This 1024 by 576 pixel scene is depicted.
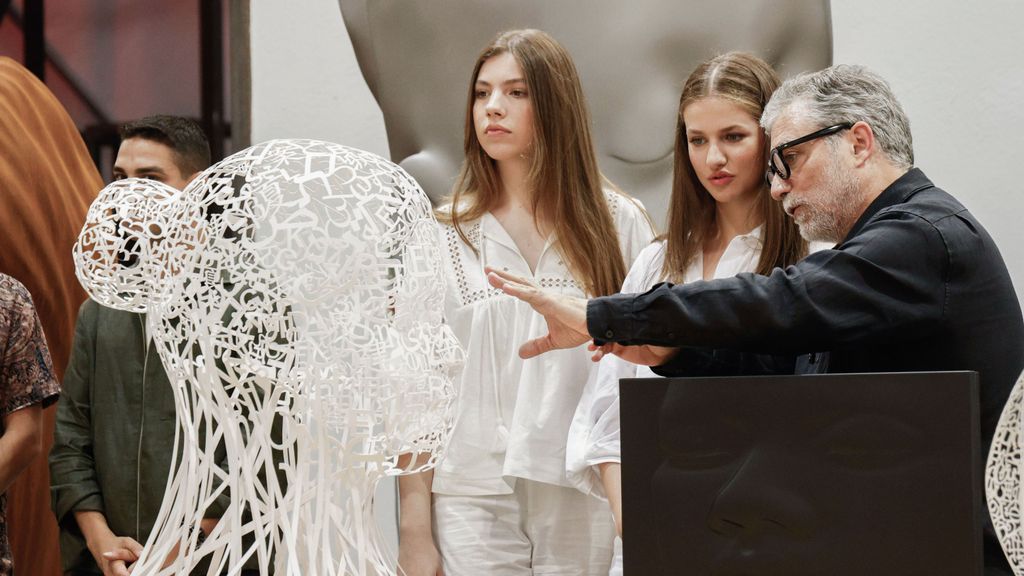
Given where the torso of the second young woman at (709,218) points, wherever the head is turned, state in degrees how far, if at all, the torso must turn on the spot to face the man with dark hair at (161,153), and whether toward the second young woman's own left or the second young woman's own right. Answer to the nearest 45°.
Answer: approximately 45° to the second young woman's own right

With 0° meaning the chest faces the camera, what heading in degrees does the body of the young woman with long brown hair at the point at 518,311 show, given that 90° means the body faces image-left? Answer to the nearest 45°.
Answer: approximately 45°

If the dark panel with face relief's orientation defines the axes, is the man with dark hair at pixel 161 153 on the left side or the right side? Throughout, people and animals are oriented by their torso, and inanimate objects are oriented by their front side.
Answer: on its right

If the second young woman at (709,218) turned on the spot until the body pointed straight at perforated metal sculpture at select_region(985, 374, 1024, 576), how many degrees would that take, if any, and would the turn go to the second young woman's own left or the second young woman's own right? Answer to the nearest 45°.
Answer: approximately 90° to the second young woman's own left

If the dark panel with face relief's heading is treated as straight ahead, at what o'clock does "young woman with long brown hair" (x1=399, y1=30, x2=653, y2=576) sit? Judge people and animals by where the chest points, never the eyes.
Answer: The young woman with long brown hair is roughly at 5 o'clock from the dark panel with face relief.
